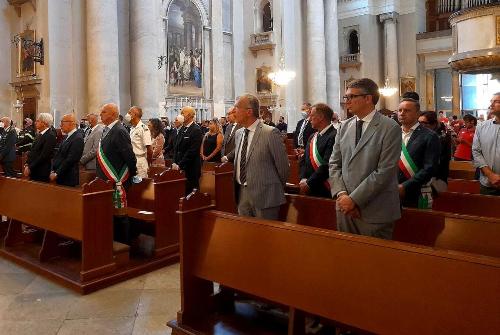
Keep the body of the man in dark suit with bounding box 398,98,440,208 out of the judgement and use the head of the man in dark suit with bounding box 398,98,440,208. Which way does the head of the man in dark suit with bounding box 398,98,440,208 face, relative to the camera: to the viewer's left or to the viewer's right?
to the viewer's left

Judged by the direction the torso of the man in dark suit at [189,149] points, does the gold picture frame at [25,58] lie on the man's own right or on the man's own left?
on the man's own right

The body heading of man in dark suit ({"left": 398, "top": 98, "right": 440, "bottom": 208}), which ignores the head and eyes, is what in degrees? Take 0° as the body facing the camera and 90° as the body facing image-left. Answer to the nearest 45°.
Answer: approximately 45°

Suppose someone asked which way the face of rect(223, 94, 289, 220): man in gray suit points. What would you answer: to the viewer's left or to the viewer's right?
to the viewer's left

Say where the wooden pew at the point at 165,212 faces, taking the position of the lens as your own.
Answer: facing the viewer and to the left of the viewer

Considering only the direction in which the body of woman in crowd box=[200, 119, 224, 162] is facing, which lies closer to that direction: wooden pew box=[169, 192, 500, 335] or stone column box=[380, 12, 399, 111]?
the wooden pew

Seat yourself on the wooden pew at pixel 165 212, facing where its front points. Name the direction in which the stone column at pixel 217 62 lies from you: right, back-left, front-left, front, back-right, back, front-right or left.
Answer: back-right

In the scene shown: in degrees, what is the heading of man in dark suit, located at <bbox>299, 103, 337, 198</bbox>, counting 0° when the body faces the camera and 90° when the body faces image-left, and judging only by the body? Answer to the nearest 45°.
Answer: approximately 45°
